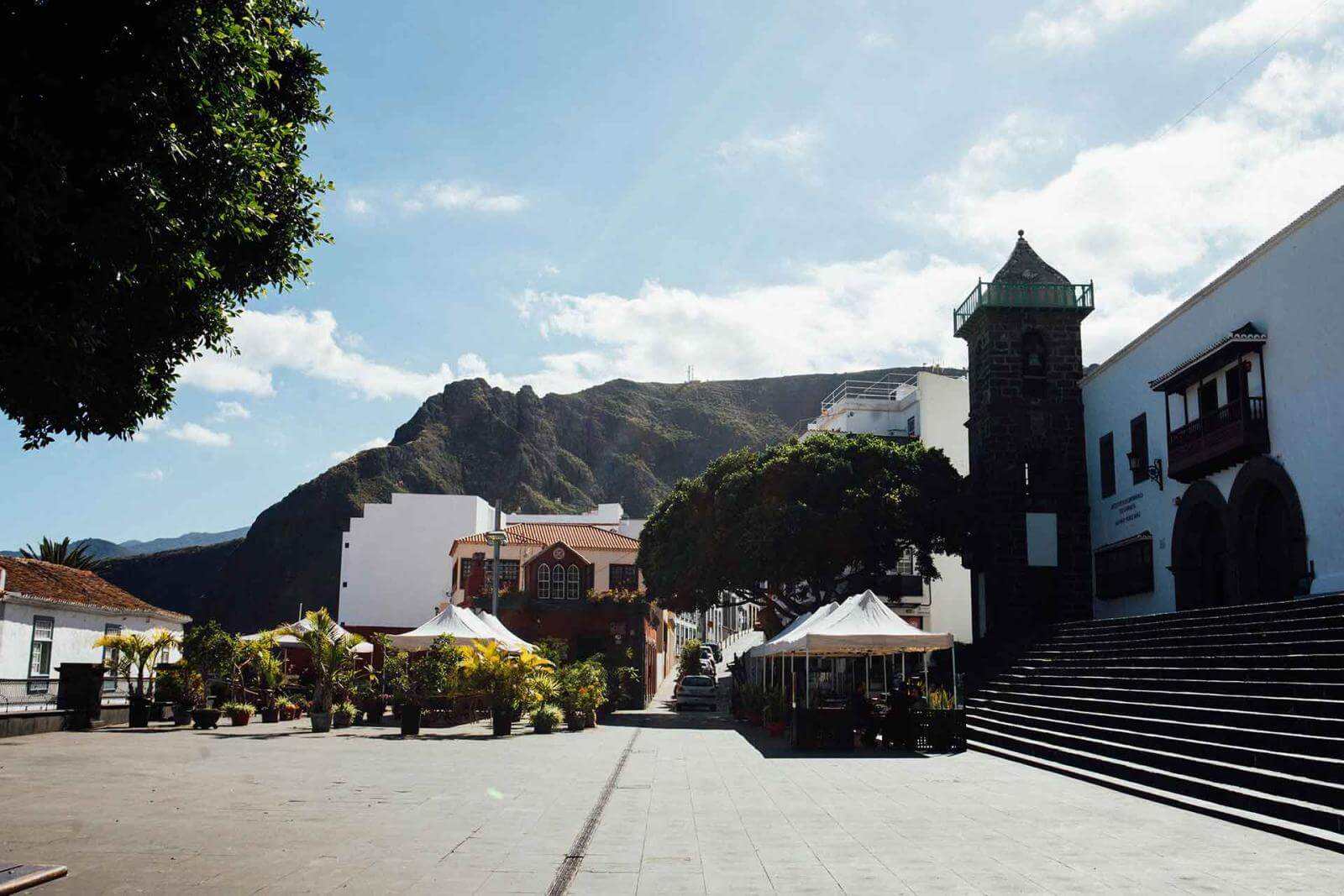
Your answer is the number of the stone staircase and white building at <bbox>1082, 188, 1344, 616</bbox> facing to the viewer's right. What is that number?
0

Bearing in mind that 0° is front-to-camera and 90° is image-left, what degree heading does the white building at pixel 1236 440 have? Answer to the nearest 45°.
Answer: approximately 45°

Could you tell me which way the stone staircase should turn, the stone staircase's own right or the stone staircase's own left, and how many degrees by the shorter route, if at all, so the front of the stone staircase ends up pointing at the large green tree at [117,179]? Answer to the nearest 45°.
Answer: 0° — it already faces it

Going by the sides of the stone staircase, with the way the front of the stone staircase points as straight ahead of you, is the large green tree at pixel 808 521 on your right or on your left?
on your right

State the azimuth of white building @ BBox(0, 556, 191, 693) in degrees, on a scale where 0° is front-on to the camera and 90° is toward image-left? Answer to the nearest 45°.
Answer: approximately 315°

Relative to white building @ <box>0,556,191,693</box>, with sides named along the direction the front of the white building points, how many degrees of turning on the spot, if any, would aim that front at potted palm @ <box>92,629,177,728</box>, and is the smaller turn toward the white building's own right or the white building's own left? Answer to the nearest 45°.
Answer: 0° — it already faces it

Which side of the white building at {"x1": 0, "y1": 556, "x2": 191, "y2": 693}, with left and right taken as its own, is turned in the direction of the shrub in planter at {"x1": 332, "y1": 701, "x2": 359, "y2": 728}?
front

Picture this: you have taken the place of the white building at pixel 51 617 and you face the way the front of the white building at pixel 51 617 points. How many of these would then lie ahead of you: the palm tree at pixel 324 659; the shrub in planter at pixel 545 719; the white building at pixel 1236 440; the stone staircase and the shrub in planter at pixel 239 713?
5

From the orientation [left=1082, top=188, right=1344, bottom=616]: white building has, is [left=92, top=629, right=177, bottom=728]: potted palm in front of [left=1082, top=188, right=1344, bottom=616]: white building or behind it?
in front

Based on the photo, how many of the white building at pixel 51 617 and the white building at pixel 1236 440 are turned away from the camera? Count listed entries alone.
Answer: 0
